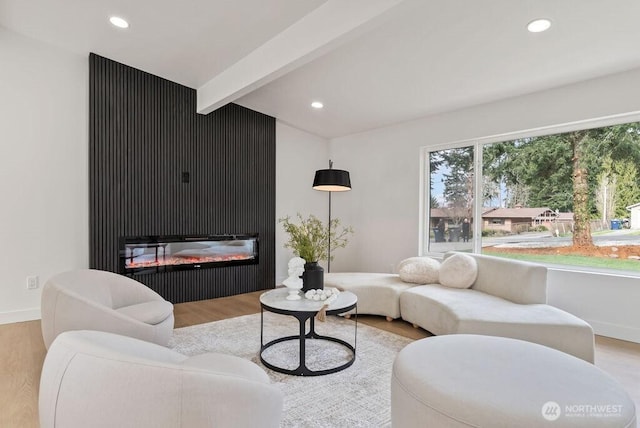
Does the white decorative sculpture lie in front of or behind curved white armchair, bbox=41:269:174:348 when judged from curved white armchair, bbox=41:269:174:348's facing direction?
in front

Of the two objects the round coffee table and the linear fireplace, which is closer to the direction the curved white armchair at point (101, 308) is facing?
the round coffee table

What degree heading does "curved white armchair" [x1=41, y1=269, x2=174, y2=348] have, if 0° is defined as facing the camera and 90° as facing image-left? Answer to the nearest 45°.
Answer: approximately 270°

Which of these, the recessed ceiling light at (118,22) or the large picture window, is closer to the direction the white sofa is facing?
the recessed ceiling light

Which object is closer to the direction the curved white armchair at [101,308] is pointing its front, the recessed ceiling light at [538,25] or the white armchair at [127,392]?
the recessed ceiling light

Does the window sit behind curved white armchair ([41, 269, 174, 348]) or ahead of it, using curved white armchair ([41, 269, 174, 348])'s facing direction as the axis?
ahead

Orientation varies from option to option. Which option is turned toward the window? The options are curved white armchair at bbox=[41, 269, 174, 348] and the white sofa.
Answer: the curved white armchair

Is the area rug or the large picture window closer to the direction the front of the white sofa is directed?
the area rug

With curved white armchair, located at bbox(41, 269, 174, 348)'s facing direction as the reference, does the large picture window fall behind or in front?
in front

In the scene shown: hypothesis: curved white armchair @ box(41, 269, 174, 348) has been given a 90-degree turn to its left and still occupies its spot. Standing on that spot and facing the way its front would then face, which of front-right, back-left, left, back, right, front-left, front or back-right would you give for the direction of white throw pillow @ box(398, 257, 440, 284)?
right

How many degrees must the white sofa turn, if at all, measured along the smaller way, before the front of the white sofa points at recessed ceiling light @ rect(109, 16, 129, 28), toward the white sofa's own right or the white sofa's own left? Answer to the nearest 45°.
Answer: approximately 45° to the white sofa's own right

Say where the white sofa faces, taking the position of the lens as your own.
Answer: facing the viewer and to the left of the viewer

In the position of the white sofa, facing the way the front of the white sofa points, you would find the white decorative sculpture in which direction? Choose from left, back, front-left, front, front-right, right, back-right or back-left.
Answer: front

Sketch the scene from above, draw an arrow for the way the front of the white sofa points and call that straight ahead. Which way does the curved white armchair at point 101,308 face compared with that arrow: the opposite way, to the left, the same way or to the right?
the opposite way

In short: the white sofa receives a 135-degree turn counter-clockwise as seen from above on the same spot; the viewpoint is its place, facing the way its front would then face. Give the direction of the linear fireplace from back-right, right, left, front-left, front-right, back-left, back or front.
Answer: back

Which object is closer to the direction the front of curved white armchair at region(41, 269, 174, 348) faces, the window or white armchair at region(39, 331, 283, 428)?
the window

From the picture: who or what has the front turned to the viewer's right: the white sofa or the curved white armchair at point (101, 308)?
the curved white armchair

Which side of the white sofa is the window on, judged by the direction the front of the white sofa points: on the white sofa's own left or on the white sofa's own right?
on the white sofa's own right
